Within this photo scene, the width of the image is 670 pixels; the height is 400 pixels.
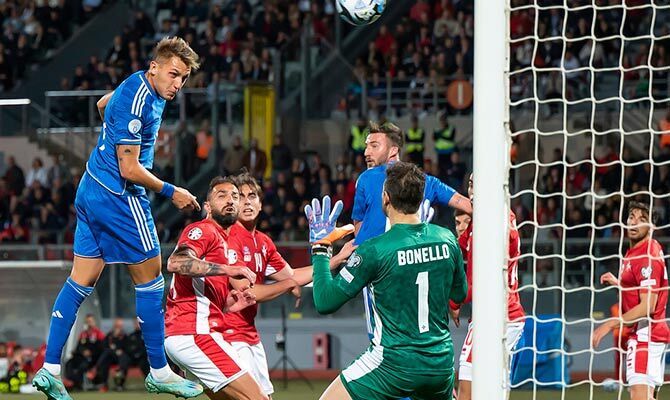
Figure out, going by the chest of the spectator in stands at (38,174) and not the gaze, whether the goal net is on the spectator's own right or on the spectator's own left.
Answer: on the spectator's own left

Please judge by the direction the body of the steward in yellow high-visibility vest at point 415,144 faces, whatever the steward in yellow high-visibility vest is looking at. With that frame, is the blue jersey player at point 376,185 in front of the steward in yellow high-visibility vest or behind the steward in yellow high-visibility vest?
in front

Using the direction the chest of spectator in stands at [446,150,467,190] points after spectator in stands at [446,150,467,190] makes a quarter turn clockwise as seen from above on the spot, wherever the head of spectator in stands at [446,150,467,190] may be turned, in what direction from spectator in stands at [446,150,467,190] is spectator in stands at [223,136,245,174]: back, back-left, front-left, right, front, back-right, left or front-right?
front

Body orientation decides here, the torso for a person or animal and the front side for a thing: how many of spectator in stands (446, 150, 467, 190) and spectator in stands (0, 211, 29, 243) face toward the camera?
2

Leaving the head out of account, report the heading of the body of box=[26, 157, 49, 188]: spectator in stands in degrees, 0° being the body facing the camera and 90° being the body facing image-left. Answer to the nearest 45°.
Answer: approximately 0°

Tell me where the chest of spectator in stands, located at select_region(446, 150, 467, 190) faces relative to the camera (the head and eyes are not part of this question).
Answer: toward the camera

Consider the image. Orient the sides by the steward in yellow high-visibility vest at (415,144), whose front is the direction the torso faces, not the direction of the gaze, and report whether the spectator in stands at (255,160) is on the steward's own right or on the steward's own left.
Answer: on the steward's own right

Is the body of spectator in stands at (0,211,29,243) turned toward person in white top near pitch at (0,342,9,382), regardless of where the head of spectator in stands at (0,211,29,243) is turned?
yes

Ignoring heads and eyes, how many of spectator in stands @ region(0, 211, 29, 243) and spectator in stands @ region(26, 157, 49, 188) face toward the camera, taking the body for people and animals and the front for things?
2

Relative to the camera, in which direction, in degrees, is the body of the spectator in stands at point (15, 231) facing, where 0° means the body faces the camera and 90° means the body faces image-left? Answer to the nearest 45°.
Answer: approximately 0°

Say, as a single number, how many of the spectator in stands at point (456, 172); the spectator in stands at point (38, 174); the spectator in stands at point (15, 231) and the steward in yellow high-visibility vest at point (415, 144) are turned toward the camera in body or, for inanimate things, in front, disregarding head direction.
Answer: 4

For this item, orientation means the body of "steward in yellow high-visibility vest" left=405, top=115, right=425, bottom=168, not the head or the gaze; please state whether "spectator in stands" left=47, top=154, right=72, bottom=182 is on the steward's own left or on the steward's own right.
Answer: on the steward's own right
